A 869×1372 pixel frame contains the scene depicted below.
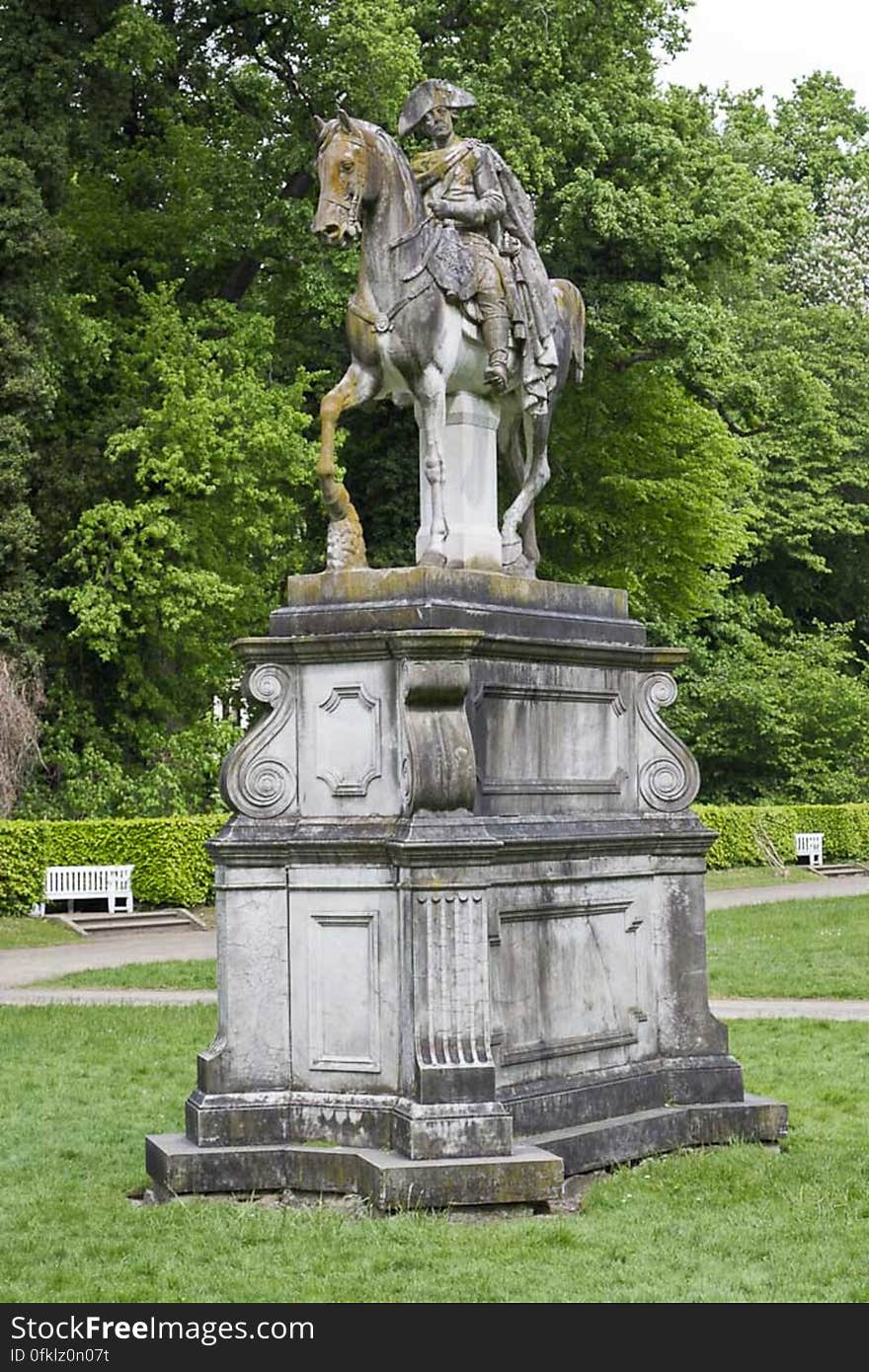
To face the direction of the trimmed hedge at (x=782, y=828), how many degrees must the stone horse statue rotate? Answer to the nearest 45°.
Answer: approximately 135° to its right

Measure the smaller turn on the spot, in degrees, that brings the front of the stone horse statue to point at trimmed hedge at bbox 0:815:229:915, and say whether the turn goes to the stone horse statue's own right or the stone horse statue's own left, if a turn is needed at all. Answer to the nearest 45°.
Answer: approximately 135° to the stone horse statue's own right

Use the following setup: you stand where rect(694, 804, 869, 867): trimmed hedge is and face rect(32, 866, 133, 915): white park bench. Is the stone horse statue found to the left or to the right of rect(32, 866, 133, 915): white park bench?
left

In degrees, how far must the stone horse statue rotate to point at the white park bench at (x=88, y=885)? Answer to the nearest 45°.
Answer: approximately 135° to its right

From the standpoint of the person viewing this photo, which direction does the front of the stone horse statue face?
facing the viewer and to the left of the viewer
